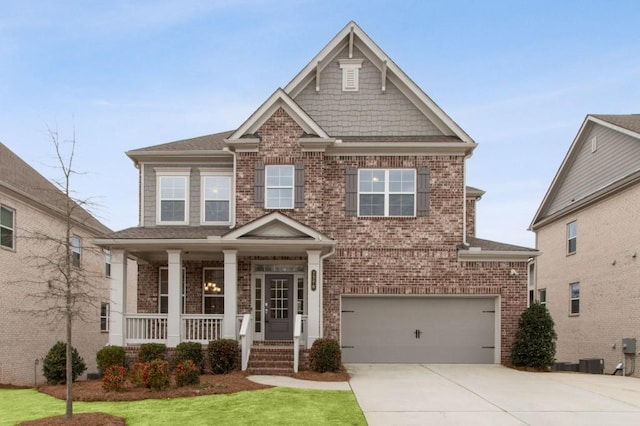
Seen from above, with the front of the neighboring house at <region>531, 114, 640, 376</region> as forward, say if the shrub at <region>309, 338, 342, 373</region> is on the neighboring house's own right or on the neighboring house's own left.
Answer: on the neighboring house's own right

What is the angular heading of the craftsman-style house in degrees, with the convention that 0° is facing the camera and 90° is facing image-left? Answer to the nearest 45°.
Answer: approximately 0°

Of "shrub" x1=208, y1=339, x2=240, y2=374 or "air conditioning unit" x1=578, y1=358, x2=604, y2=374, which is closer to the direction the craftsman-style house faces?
the shrub

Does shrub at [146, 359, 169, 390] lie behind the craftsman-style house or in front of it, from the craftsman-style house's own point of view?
in front

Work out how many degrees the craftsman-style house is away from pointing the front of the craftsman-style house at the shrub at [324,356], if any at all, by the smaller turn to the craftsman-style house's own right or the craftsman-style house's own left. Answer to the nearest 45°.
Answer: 0° — it already faces it

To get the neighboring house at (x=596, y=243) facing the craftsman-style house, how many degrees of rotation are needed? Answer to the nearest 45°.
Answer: approximately 90° to its right

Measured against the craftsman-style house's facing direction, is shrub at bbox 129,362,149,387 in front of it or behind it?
in front

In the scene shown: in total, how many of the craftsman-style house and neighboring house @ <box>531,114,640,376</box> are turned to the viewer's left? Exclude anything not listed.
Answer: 0
